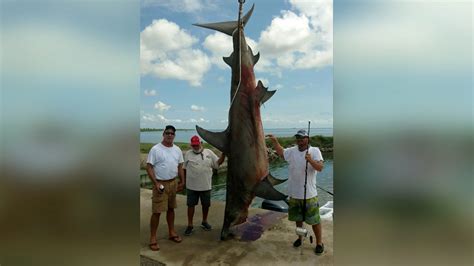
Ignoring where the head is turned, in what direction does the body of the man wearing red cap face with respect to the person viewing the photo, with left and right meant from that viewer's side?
facing the viewer

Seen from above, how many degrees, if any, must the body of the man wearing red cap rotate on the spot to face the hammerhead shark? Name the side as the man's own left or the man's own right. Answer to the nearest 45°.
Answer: approximately 45° to the man's own left

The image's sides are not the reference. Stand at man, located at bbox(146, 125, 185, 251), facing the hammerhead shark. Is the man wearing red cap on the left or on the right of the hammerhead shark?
left

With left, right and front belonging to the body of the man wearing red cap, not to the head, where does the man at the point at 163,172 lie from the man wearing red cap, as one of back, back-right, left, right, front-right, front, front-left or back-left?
front-right
